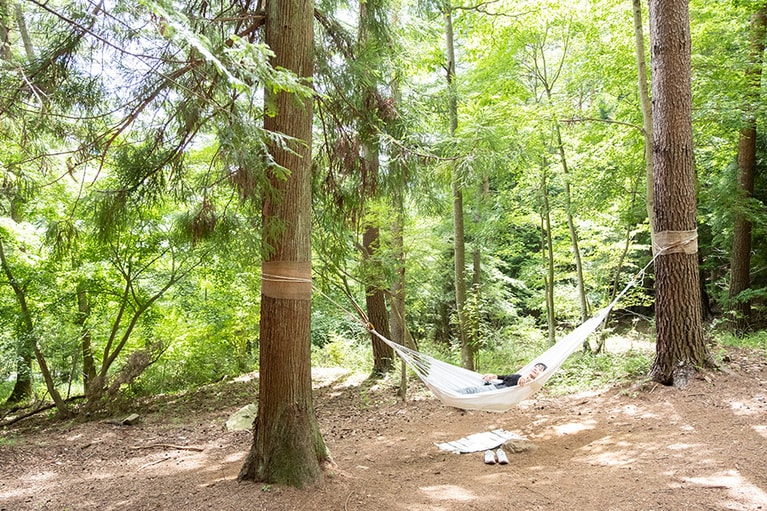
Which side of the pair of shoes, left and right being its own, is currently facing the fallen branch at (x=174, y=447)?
right

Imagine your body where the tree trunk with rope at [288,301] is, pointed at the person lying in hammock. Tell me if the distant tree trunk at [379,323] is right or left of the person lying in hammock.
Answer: left

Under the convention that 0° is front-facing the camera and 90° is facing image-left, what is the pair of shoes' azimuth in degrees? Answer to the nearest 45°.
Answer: approximately 0°

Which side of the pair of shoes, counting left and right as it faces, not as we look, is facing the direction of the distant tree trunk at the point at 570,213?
back

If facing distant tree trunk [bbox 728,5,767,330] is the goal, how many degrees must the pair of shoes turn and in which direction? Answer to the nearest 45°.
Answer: approximately 135° to its left

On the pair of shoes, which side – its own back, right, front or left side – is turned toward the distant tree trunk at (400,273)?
back

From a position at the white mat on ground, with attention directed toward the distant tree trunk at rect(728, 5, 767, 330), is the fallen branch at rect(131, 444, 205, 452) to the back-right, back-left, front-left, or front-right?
back-left

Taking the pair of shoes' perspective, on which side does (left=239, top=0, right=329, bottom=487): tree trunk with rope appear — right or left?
on its right

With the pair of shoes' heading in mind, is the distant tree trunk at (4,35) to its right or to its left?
on its right
